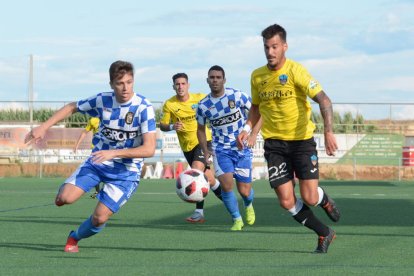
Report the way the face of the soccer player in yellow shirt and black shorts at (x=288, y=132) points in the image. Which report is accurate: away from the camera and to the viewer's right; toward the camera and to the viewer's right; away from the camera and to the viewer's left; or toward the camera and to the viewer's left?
toward the camera and to the viewer's left

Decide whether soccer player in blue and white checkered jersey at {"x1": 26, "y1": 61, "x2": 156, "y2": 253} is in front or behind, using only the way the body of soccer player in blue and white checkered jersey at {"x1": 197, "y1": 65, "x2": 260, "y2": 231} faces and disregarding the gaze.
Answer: in front

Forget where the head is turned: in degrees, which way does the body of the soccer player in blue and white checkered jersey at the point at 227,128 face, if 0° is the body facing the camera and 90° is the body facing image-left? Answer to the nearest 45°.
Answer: approximately 0°

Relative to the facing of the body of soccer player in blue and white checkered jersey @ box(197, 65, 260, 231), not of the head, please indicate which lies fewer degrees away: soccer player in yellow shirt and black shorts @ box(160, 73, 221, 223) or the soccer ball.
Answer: the soccer ball

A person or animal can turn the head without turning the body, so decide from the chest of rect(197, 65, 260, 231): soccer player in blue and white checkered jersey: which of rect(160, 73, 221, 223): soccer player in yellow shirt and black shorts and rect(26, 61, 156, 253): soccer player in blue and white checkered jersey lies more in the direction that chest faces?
the soccer player in blue and white checkered jersey

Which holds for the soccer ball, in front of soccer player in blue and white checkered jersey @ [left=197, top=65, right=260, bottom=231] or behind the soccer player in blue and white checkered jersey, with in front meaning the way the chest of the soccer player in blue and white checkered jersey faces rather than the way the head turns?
in front

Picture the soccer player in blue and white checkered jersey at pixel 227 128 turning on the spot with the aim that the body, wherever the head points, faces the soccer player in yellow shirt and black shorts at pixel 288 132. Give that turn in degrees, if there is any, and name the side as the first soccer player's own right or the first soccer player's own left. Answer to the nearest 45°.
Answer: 0° — they already face them
